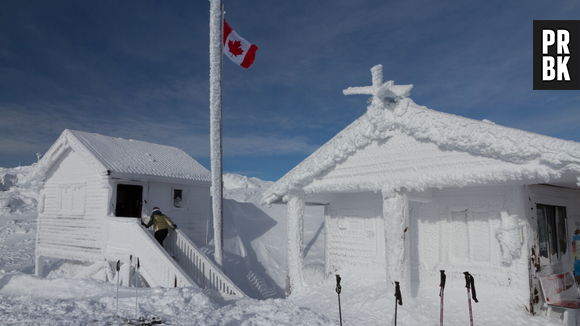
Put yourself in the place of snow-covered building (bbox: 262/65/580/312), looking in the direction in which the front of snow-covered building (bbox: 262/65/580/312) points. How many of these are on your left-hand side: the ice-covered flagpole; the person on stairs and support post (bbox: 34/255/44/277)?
0

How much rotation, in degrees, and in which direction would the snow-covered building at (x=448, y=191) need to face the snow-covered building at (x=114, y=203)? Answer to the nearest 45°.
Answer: approximately 45° to its right

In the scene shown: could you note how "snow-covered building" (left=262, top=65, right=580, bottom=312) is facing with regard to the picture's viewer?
facing the viewer and to the left of the viewer

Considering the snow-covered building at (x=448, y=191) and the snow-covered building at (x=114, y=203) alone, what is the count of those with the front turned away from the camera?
0

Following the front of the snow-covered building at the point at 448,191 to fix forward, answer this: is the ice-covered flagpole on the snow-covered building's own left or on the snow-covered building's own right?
on the snow-covered building's own right

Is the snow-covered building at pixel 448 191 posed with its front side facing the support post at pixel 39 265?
no

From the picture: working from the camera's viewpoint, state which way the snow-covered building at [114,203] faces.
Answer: facing the viewer and to the right of the viewer

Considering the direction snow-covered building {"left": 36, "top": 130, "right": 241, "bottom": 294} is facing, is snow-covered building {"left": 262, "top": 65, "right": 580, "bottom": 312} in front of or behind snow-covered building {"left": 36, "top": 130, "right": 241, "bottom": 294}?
in front
